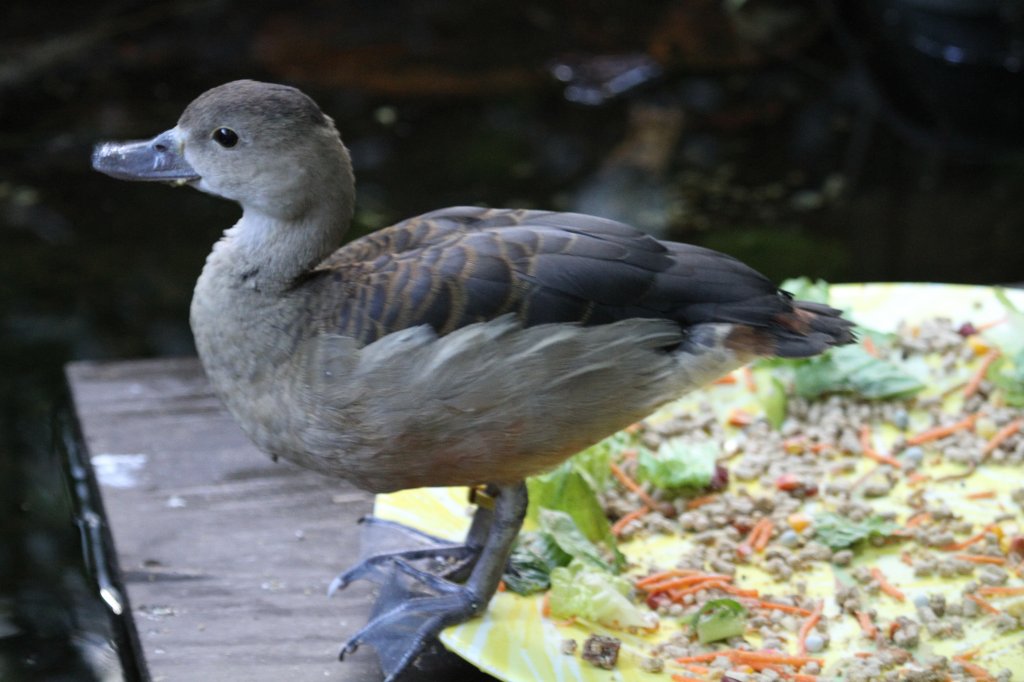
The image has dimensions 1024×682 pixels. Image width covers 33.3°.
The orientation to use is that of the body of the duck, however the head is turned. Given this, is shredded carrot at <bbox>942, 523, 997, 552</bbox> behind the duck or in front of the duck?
behind

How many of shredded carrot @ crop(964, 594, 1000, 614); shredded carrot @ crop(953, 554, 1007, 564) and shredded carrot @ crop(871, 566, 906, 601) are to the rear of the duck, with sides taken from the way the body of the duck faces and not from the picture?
3

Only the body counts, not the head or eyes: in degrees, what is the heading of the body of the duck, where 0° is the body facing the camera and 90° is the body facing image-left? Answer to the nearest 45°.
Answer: approximately 90°

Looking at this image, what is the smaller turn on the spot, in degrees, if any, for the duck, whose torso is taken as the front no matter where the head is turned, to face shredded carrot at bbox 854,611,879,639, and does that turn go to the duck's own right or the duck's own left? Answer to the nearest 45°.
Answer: approximately 180°

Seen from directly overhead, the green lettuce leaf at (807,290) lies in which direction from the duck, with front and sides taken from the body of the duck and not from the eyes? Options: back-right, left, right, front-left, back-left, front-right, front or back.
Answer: back-right
